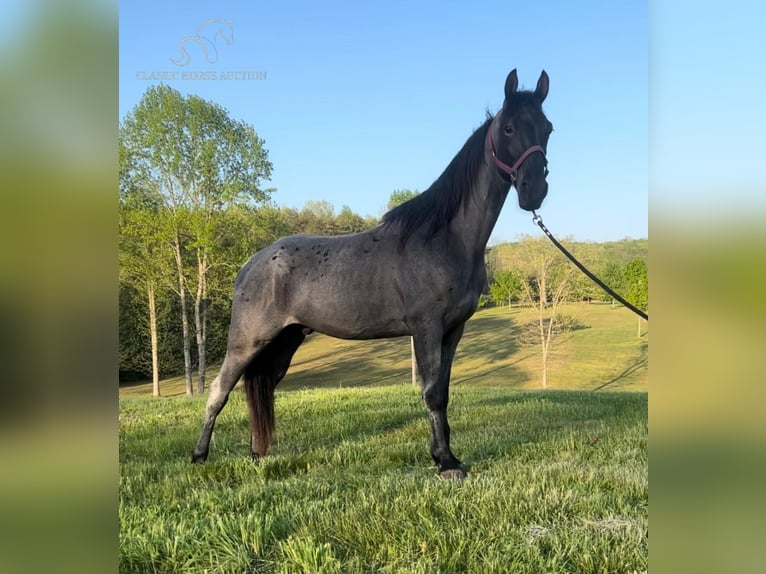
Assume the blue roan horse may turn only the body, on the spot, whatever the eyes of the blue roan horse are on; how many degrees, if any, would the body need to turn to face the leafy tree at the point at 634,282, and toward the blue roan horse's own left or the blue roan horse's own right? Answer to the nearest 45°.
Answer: approximately 45° to the blue roan horse's own left

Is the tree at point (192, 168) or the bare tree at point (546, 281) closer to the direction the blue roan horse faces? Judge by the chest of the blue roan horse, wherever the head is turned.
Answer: the bare tree

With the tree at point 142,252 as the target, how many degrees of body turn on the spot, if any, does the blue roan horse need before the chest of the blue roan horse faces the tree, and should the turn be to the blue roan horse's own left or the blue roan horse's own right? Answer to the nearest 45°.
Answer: approximately 135° to the blue roan horse's own left

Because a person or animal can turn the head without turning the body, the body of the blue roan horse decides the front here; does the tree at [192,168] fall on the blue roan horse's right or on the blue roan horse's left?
on the blue roan horse's left

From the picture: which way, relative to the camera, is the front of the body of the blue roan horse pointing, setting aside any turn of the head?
to the viewer's right

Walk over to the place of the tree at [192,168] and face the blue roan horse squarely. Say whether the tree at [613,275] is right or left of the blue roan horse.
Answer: left

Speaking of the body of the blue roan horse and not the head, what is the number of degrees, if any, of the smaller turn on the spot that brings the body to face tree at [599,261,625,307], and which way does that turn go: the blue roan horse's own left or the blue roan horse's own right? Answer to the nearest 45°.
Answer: approximately 45° to the blue roan horse's own left

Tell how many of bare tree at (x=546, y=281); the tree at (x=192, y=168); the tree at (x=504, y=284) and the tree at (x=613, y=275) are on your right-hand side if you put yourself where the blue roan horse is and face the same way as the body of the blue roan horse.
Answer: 0

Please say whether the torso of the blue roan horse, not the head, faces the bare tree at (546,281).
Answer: no
